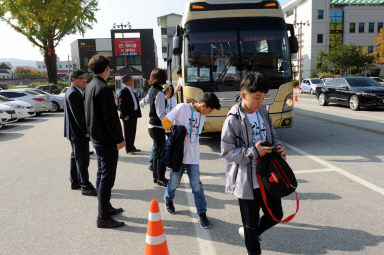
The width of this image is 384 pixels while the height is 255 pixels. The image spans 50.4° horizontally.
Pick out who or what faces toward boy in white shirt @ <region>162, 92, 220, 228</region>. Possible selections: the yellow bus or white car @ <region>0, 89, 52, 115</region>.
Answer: the yellow bus

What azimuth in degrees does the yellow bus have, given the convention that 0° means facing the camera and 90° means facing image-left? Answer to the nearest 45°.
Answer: approximately 0°

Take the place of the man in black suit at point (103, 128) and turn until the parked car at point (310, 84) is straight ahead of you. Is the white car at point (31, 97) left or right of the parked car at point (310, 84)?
left

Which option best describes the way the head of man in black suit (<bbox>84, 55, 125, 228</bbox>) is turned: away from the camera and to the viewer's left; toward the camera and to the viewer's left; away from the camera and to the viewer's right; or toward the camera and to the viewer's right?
away from the camera and to the viewer's right

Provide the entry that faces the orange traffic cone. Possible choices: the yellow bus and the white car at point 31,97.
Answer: the yellow bus

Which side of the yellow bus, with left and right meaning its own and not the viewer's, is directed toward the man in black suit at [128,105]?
right

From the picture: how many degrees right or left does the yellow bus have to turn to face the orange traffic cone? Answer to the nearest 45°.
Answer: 0° — it already faces it

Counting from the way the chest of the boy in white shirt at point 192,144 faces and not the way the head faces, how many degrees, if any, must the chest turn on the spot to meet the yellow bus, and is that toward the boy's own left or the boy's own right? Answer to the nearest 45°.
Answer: approximately 135° to the boy's own left
